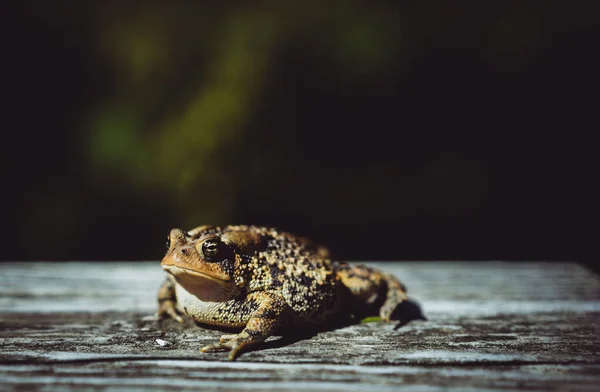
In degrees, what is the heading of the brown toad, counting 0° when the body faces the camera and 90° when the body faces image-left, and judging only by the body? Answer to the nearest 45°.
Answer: approximately 45°
